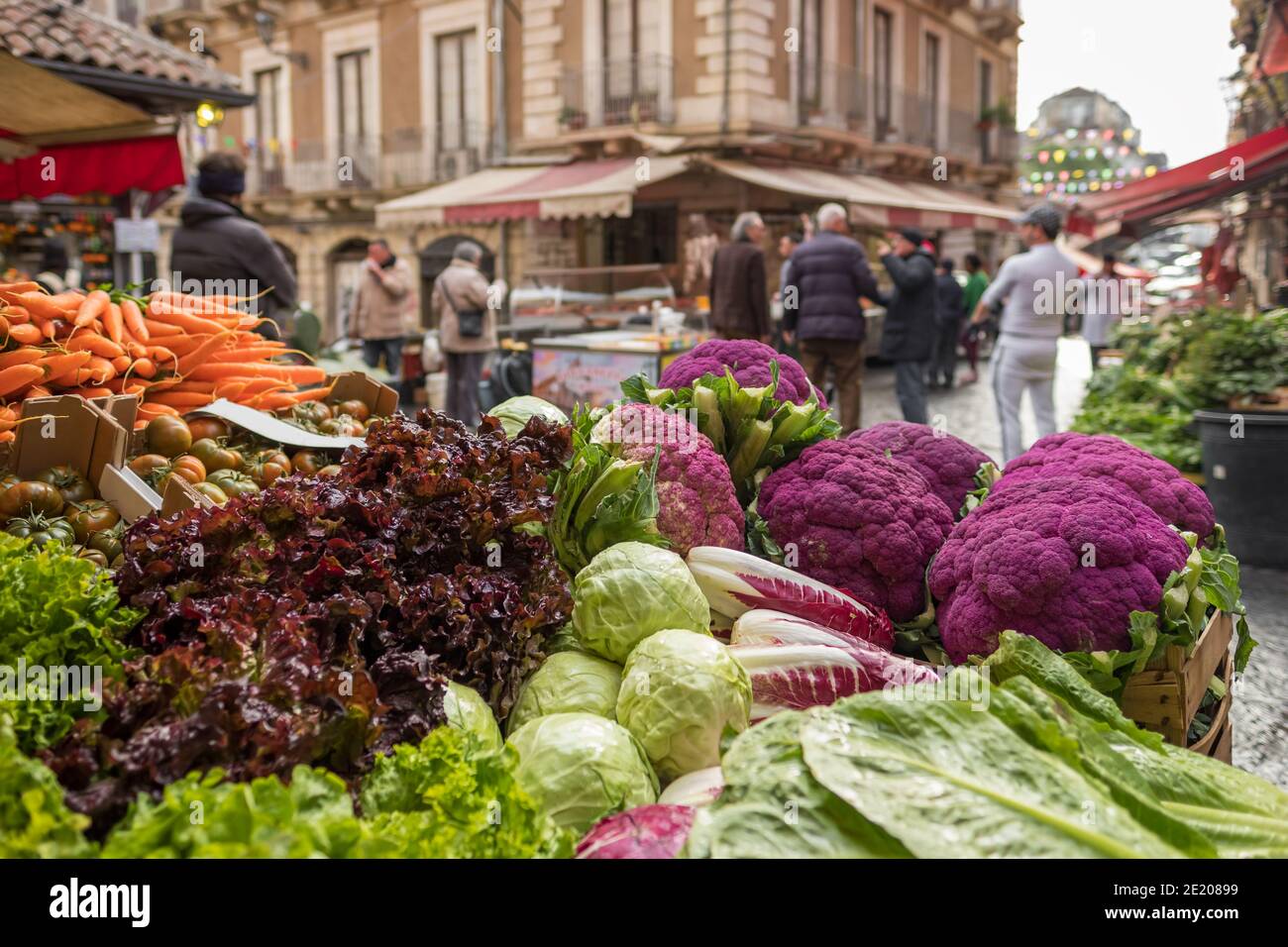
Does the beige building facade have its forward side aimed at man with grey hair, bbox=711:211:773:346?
yes

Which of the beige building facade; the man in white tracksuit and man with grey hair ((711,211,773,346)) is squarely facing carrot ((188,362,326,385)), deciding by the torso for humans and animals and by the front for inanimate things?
the beige building facade

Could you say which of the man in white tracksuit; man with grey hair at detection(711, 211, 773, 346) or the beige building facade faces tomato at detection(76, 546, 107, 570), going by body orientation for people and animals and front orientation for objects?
the beige building facade

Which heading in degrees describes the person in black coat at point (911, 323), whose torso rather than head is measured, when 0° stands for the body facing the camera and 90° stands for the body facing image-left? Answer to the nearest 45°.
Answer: approximately 90°

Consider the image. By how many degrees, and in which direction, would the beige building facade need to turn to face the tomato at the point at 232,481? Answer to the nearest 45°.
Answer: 0° — it already faces it
